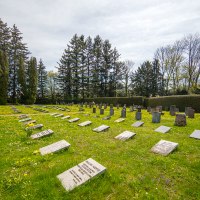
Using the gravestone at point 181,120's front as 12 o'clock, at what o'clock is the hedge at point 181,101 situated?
The hedge is roughly at 6 o'clock from the gravestone.

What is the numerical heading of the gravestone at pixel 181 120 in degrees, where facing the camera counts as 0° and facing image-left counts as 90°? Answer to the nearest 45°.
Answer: approximately 0°

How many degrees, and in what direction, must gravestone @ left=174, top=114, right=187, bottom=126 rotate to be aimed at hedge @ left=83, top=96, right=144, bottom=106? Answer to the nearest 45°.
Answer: approximately 135° to its right

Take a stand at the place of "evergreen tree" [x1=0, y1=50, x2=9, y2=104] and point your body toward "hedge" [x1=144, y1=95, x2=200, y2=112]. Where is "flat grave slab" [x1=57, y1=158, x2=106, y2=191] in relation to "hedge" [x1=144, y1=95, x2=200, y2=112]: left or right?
right

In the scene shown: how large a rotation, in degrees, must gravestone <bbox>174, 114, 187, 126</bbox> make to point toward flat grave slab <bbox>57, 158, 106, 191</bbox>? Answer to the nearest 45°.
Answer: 0° — it already faces it

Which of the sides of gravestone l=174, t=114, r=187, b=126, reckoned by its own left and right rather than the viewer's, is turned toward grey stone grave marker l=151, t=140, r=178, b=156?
front

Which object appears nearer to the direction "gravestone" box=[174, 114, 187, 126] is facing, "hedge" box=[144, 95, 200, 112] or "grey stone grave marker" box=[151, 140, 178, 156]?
the grey stone grave marker

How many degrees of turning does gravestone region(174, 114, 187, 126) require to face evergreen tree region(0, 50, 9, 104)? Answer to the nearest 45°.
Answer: approximately 90° to its right

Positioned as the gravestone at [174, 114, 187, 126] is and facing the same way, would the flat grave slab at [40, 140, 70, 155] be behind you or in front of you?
in front

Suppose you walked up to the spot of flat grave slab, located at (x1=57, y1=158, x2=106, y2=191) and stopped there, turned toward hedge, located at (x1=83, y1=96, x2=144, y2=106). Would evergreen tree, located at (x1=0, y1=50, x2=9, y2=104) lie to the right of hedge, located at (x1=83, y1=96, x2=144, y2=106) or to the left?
left
